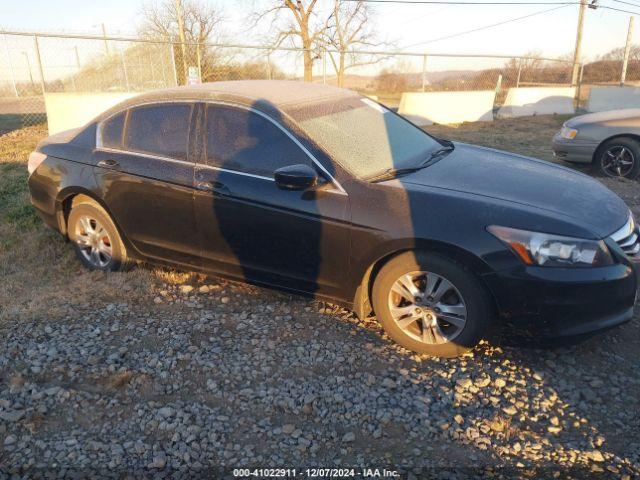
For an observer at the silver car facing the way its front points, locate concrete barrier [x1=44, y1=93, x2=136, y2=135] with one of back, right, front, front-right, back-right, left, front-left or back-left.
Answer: front

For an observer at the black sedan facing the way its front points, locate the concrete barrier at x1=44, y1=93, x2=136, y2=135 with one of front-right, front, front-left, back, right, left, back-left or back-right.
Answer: back

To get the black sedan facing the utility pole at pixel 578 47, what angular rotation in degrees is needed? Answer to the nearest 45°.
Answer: approximately 90° to its left

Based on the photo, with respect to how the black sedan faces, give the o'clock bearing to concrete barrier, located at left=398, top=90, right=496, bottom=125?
The concrete barrier is roughly at 8 o'clock from the black sedan.

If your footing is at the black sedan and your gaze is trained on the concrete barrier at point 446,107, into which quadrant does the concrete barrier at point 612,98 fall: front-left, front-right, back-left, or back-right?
front-right

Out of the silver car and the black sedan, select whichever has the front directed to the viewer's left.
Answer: the silver car

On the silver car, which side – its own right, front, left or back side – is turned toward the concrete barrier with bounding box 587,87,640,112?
right

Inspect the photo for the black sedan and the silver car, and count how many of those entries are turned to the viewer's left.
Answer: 1

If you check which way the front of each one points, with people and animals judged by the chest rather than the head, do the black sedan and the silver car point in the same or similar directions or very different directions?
very different directions

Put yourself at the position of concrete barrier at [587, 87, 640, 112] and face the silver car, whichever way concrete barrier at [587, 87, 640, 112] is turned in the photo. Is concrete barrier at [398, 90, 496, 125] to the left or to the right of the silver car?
right

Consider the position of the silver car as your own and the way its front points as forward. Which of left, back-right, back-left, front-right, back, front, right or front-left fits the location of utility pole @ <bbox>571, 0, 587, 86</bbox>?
right

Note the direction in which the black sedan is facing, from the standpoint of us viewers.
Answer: facing the viewer and to the right of the viewer

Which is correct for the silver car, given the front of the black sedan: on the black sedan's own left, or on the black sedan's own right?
on the black sedan's own left

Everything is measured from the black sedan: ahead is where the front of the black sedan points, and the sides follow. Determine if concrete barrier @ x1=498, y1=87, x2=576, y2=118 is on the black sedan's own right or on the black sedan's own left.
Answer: on the black sedan's own left

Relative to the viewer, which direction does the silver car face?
to the viewer's left
